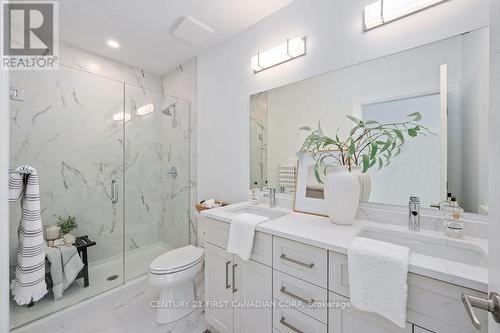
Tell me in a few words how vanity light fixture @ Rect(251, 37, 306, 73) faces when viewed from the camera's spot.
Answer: facing the viewer and to the left of the viewer

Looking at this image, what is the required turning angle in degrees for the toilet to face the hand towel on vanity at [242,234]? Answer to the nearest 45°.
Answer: approximately 90° to its left

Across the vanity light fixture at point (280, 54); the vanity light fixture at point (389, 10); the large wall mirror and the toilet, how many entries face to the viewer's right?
0

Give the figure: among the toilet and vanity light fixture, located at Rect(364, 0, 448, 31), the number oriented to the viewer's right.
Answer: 0

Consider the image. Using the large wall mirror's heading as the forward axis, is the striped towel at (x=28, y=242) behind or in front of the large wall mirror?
in front

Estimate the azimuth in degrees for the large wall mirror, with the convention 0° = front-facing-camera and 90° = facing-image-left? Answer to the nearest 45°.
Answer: approximately 45°

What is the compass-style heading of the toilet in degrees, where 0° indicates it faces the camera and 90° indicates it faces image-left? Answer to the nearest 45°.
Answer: approximately 45°

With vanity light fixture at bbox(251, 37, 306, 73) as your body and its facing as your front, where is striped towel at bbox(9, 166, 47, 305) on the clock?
The striped towel is roughly at 1 o'clock from the vanity light fixture.

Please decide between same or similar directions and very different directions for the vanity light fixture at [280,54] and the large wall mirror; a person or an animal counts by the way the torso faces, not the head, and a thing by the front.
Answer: same or similar directions

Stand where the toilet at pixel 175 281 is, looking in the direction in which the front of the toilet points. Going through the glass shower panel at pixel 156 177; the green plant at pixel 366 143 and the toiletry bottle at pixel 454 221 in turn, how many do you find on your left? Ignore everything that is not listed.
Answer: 2

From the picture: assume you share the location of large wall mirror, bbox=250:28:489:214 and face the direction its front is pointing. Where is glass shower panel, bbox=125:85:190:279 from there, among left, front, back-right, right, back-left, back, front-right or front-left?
front-right

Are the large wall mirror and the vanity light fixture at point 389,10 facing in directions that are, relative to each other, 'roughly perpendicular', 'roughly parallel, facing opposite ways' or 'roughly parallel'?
roughly parallel

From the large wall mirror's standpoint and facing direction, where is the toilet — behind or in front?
in front
